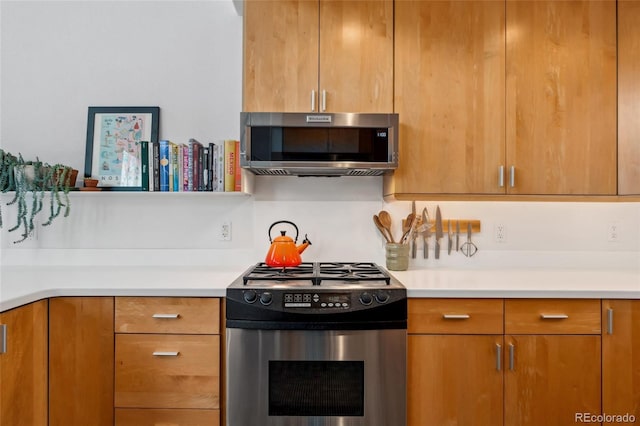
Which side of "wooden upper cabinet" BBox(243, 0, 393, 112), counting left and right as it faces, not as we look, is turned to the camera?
front

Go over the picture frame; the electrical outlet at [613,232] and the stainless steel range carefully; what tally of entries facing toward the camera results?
3

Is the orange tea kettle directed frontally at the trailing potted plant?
no

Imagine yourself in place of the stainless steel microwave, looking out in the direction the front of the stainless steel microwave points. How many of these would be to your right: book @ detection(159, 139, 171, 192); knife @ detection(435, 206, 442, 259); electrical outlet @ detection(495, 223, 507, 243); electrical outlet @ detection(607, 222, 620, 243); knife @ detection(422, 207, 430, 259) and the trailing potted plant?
2

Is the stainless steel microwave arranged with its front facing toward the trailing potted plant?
no

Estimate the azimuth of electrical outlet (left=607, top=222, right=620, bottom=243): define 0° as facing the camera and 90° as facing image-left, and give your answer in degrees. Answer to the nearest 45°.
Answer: approximately 0°

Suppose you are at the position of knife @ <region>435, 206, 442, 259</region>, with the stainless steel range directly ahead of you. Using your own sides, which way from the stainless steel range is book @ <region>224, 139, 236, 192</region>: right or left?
right

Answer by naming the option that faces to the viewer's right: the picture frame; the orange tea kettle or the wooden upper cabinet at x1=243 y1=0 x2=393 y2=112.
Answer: the orange tea kettle

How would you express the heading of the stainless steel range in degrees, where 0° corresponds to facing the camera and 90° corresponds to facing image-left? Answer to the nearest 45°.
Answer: approximately 0°

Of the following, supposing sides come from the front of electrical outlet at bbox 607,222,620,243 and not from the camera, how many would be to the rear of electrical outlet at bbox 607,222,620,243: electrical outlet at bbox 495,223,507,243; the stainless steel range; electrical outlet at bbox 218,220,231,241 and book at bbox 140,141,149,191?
0

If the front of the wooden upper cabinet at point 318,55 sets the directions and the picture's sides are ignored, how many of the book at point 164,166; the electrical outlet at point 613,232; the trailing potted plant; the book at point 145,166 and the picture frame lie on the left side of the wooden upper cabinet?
1

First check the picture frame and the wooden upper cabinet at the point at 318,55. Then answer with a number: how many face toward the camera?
2

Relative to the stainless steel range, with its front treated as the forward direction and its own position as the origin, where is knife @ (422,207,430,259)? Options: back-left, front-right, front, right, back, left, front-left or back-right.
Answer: back-left

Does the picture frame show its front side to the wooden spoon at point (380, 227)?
no

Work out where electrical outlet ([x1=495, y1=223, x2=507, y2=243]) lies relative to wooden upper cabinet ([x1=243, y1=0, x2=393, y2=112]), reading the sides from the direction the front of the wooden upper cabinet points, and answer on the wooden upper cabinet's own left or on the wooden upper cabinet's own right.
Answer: on the wooden upper cabinet's own left

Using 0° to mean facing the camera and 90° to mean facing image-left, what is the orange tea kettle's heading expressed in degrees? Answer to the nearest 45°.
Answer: approximately 270°

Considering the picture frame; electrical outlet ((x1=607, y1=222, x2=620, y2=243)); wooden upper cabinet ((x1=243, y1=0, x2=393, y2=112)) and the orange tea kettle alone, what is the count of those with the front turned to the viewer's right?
1
